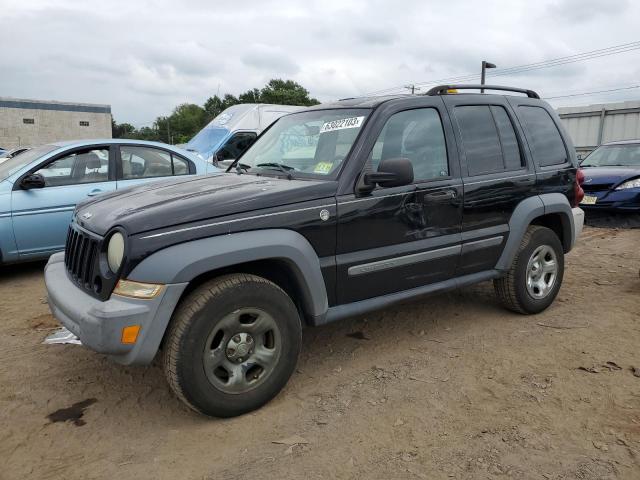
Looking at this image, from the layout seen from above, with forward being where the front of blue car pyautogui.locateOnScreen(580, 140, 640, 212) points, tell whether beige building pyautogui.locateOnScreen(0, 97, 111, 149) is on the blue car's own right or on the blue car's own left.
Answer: on the blue car's own right

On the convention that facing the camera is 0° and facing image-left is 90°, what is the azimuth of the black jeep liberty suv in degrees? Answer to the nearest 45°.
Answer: approximately 45°

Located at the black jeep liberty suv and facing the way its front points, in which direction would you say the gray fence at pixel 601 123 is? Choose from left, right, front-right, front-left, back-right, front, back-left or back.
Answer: back

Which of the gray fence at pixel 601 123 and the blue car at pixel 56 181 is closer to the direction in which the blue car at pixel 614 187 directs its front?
the blue car

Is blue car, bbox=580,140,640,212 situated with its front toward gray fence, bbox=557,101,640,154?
no

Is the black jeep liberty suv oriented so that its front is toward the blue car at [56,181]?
no

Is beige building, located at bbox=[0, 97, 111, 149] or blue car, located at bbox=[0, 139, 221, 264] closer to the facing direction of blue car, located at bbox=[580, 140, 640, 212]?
the blue car

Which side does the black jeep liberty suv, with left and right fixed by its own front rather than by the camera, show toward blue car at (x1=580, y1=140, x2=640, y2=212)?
back
